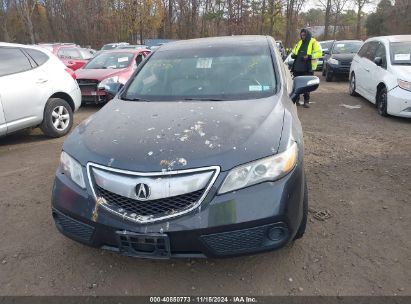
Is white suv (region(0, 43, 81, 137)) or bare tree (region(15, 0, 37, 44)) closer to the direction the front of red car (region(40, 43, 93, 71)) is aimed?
the white suv

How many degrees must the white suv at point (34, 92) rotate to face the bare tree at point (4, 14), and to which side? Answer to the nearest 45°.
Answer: approximately 135° to its right

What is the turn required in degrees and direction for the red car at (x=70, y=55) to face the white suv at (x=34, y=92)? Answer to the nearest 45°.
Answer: approximately 45° to its right

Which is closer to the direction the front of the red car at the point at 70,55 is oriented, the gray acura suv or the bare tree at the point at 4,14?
the gray acura suv
